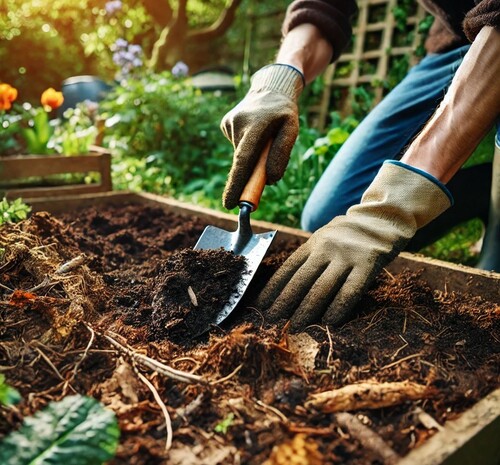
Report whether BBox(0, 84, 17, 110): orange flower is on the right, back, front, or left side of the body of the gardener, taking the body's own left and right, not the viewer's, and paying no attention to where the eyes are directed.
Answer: right

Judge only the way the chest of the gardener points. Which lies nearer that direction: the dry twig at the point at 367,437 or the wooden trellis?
the dry twig

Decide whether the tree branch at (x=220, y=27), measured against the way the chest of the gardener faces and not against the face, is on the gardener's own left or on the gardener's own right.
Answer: on the gardener's own right

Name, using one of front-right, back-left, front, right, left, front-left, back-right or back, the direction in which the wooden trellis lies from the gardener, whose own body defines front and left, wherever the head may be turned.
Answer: back-right

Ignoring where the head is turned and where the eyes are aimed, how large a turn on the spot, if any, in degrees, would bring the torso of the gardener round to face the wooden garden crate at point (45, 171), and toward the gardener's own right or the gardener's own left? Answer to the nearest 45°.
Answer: approximately 90° to the gardener's own right

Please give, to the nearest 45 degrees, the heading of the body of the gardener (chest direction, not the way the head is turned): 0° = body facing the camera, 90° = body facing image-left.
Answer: approximately 45°
